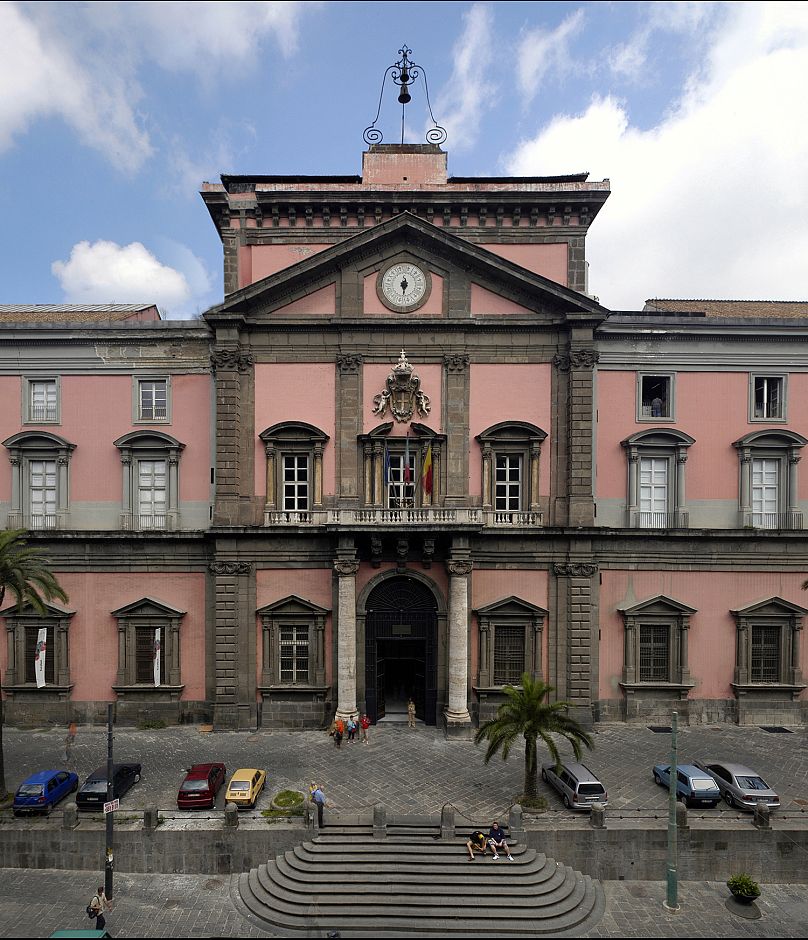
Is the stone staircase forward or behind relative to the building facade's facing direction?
forward

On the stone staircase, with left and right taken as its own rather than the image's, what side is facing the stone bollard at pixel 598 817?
left

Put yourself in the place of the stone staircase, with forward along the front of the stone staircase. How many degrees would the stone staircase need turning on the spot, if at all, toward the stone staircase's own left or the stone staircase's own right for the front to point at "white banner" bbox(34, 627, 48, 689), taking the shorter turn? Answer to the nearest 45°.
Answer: approximately 135° to the stone staircase's own right

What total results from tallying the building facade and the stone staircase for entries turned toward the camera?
2

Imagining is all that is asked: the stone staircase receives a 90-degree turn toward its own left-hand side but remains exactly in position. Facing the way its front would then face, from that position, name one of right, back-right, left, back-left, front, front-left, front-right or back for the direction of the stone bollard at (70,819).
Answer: back

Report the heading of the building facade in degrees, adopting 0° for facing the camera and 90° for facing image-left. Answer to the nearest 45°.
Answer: approximately 0°

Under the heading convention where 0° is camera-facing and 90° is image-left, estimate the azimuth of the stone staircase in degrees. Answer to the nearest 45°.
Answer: approximately 0°

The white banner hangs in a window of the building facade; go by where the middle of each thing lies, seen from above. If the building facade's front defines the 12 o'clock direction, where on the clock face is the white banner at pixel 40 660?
The white banner is roughly at 3 o'clock from the building facade.

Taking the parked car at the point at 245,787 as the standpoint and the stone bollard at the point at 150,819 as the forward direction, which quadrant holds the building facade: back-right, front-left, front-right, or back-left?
back-right

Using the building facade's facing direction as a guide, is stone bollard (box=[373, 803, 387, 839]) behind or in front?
in front
